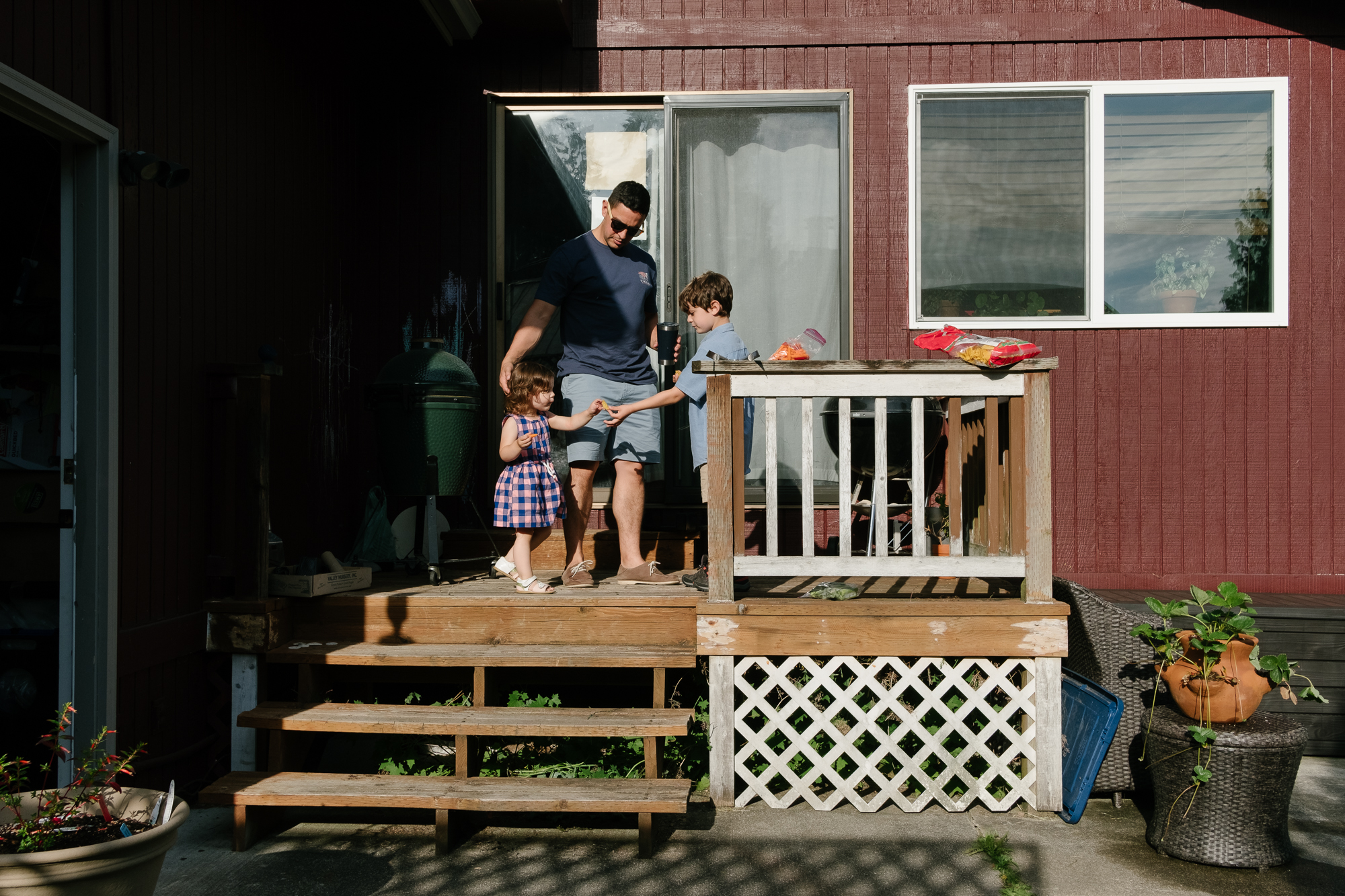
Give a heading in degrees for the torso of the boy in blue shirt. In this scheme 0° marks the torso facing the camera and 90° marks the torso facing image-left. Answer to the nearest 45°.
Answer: approximately 90°

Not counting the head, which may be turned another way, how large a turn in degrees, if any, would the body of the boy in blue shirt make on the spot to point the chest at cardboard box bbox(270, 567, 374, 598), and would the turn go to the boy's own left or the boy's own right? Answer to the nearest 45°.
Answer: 0° — they already face it

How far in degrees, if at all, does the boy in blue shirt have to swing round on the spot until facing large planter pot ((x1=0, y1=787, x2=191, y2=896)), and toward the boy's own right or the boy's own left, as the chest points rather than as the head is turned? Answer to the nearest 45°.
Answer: approximately 45° to the boy's own left

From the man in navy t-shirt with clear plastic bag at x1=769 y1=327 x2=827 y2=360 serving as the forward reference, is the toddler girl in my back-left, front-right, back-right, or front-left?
back-right

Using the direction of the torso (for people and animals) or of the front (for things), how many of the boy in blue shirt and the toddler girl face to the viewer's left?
1

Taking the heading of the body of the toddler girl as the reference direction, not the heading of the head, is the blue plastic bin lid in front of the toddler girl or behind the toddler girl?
in front

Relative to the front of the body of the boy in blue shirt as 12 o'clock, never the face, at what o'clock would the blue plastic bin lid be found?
The blue plastic bin lid is roughly at 7 o'clock from the boy in blue shirt.

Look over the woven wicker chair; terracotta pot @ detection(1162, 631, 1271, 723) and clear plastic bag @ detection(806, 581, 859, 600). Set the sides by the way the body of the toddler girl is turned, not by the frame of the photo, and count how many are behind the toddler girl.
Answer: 0

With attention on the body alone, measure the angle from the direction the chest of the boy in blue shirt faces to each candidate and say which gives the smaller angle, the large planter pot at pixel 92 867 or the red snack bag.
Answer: the large planter pot

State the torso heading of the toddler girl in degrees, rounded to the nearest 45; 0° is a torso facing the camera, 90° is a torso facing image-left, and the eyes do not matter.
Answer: approximately 270°

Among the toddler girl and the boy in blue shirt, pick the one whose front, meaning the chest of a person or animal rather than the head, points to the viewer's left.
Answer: the boy in blue shirt

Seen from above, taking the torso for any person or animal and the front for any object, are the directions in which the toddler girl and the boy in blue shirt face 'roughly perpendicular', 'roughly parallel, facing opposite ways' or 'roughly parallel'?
roughly parallel, facing opposite ways

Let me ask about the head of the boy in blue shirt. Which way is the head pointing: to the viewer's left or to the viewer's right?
to the viewer's left

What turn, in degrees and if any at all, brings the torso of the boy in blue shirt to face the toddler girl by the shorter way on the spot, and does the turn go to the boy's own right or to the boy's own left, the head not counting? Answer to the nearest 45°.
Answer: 0° — they already face them

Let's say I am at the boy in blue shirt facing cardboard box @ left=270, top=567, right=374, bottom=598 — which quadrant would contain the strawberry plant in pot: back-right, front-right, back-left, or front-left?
back-left
